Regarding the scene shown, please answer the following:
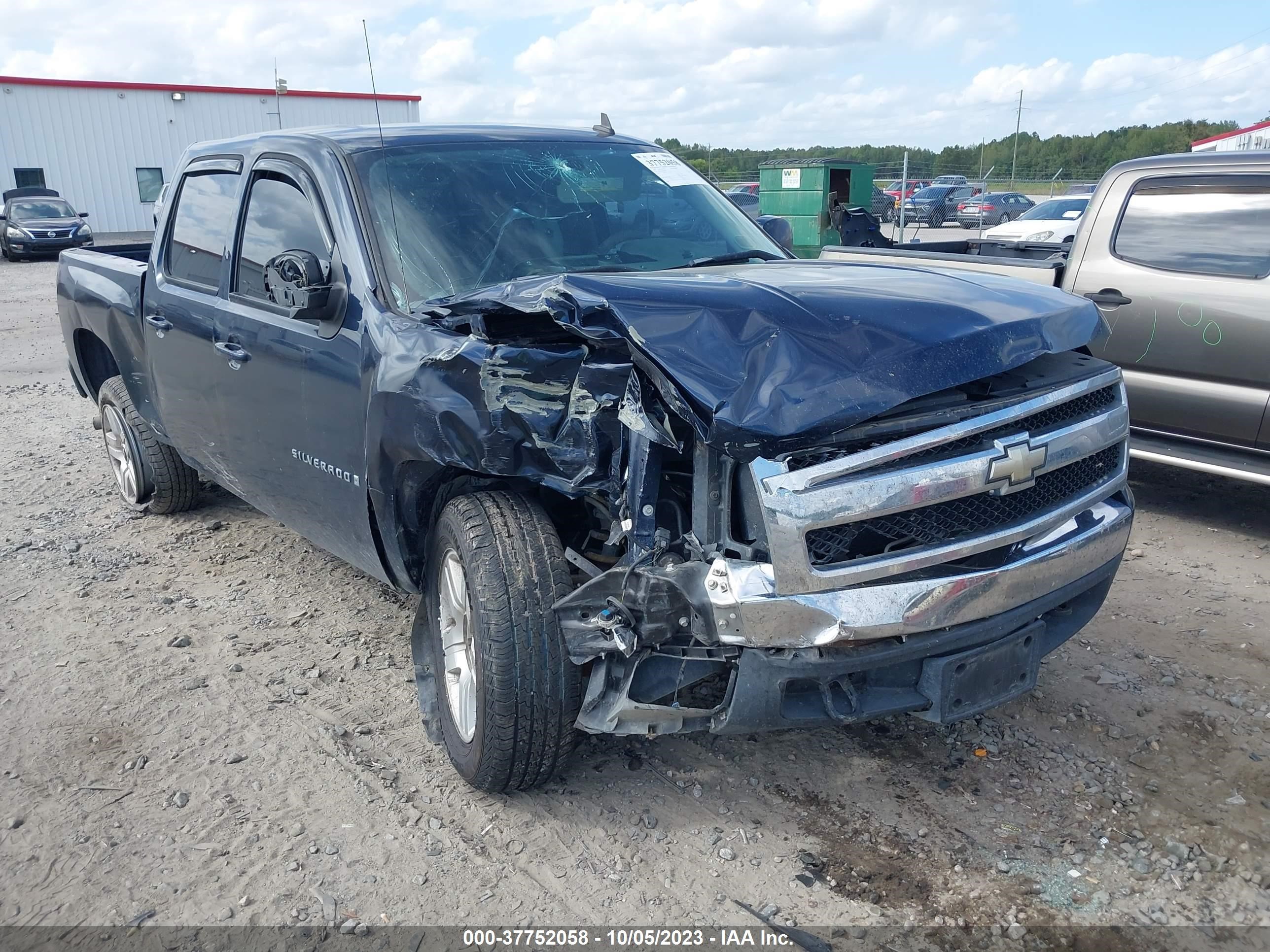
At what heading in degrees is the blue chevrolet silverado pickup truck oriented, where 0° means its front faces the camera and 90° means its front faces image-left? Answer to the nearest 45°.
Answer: approximately 315°

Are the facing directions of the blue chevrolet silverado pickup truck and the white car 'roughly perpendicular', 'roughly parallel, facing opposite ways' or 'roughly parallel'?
roughly perpendicular

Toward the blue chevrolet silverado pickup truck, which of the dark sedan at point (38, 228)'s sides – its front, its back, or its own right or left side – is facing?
front

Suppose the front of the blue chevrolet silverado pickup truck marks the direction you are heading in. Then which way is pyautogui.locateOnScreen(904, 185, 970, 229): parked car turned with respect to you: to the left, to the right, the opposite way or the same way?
to the right

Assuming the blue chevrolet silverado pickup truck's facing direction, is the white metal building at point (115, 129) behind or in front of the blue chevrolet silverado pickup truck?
behind

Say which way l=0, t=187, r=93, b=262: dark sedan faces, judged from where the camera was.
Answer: facing the viewer

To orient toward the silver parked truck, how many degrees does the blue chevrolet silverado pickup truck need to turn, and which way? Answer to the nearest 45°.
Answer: approximately 90° to its left

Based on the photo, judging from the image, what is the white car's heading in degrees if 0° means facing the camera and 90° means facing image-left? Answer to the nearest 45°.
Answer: approximately 45°

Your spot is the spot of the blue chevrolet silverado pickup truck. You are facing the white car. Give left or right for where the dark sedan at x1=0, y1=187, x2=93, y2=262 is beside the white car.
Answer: left

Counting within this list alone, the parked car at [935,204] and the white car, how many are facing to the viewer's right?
0

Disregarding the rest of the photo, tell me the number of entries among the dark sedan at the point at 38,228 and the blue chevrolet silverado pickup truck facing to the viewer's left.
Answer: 0

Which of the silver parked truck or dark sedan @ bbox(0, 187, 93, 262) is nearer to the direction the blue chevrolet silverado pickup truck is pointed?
the silver parked truck

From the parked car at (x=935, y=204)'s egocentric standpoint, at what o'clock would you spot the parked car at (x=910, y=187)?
the parked car at (x=910, y=187) is roughly at 4 o'clock from the parked car at (x=935, y=204).

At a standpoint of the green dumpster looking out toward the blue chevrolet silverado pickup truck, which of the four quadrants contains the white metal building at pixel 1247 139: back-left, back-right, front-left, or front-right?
back-left
